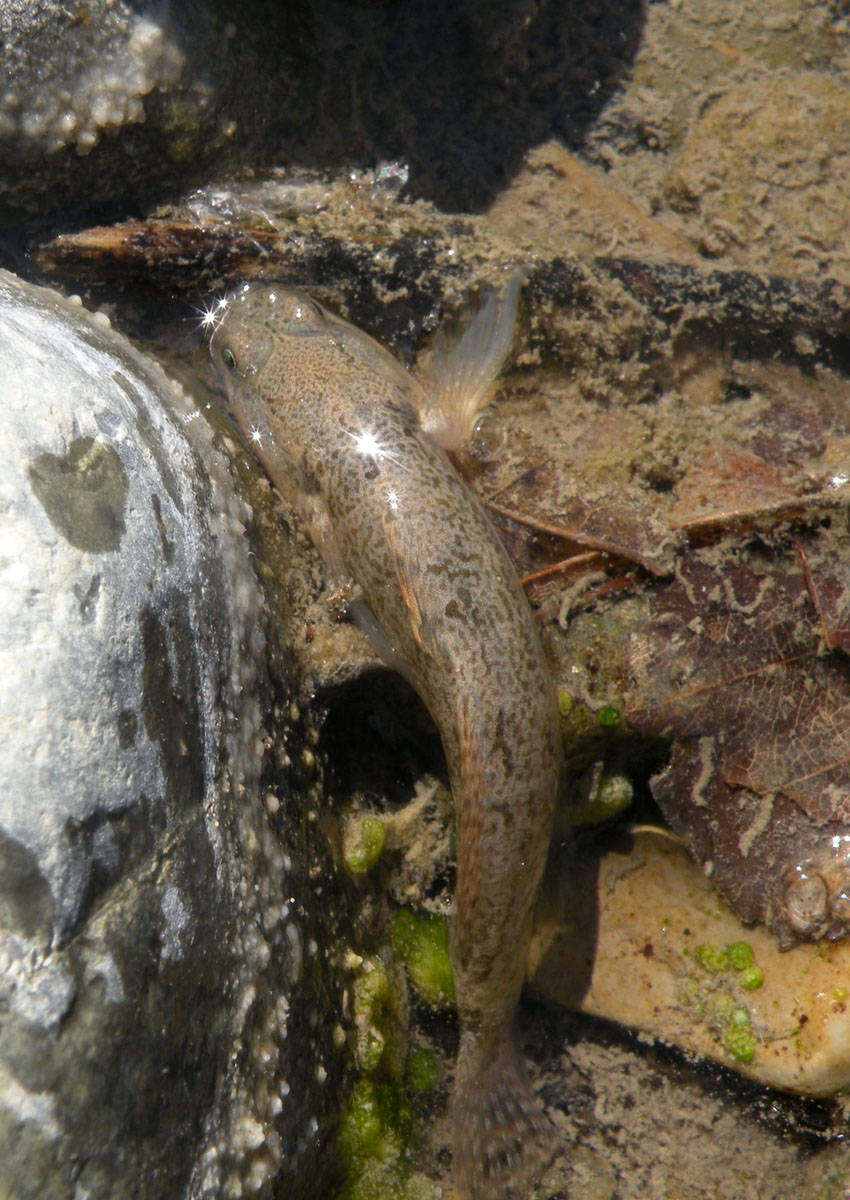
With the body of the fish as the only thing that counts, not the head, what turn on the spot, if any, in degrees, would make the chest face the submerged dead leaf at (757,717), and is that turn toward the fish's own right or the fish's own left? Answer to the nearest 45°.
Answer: approximately 180°

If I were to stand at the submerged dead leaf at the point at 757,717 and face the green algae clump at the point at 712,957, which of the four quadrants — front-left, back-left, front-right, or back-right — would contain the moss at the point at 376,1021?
front-right

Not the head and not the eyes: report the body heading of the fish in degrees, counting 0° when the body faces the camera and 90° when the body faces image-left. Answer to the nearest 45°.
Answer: approximately 135°

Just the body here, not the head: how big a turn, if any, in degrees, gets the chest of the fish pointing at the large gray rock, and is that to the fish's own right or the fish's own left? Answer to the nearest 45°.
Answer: approximately 90° to the fish's own left

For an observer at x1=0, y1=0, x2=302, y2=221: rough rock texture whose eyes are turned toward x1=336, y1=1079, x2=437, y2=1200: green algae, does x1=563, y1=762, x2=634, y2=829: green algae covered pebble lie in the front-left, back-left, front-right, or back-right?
front-left
